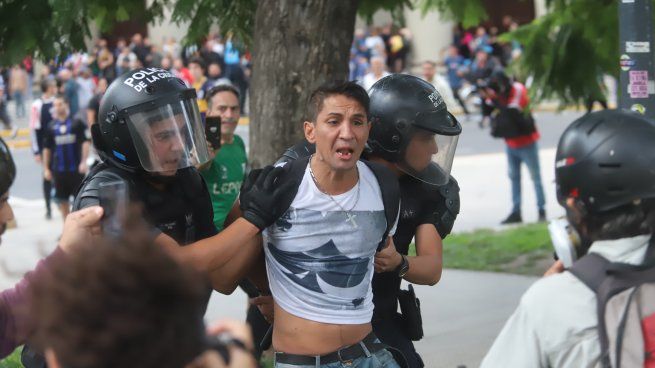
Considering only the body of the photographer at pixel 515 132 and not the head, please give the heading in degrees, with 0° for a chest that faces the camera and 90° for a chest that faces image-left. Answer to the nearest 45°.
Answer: approximately 45°

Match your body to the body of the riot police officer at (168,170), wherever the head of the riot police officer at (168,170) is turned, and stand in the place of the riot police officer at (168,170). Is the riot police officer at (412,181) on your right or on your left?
on your left

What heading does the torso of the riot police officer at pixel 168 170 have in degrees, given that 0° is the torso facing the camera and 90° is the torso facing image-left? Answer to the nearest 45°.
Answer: approximately 315°

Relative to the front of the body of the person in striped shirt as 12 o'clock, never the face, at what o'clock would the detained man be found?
The detained man is roughly at 12 o'clock from the person in striped shirt.

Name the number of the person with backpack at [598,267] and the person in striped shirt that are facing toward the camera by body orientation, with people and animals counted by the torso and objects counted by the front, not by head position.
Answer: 1
